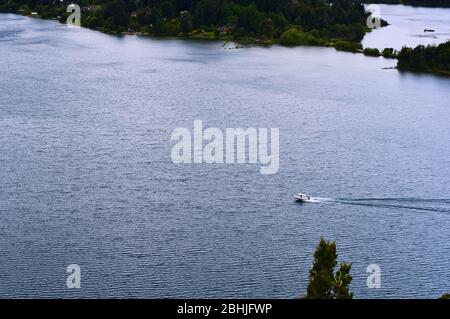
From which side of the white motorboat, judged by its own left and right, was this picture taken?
left

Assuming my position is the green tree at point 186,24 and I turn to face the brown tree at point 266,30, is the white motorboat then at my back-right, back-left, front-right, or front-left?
front-right

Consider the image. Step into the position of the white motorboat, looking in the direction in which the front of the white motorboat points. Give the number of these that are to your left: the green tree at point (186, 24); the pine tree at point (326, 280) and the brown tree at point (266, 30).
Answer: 1

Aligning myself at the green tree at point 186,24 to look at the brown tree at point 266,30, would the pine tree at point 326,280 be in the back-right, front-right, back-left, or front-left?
front-right

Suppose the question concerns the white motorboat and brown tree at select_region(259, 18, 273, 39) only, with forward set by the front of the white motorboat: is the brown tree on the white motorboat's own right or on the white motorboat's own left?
on the white motorboat's own right

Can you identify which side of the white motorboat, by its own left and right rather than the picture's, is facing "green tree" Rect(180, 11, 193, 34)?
right

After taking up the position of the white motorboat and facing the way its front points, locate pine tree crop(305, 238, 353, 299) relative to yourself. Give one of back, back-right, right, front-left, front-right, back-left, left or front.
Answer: left
